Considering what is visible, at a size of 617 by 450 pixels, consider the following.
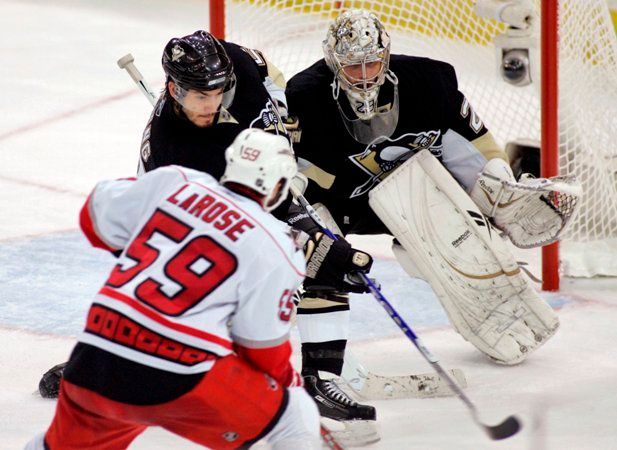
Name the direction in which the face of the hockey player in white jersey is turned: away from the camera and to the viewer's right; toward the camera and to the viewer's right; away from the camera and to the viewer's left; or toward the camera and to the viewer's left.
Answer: away from the camera and to the viewer's right

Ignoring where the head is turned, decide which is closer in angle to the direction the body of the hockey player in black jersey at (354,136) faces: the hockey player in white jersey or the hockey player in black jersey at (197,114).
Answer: the hockey player in white jersey

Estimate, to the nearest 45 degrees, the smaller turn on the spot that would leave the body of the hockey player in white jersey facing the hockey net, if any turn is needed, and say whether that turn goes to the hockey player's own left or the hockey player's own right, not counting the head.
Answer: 0° — they already face it

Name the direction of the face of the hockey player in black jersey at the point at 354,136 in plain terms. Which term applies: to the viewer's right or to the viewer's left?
to the viewer's left

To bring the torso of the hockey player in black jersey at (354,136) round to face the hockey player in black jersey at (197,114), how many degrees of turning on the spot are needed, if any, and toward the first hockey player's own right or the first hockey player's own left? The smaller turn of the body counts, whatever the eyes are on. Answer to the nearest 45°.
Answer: approximately 45° to the first hockey player's own right

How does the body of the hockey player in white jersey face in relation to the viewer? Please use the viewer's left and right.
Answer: facing away from the viewer and to the right of the viewer

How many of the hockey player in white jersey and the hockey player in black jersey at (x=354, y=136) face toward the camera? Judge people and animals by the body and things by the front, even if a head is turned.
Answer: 1

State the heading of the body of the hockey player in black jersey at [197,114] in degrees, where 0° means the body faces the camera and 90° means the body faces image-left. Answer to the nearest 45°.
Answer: approximately 315°
